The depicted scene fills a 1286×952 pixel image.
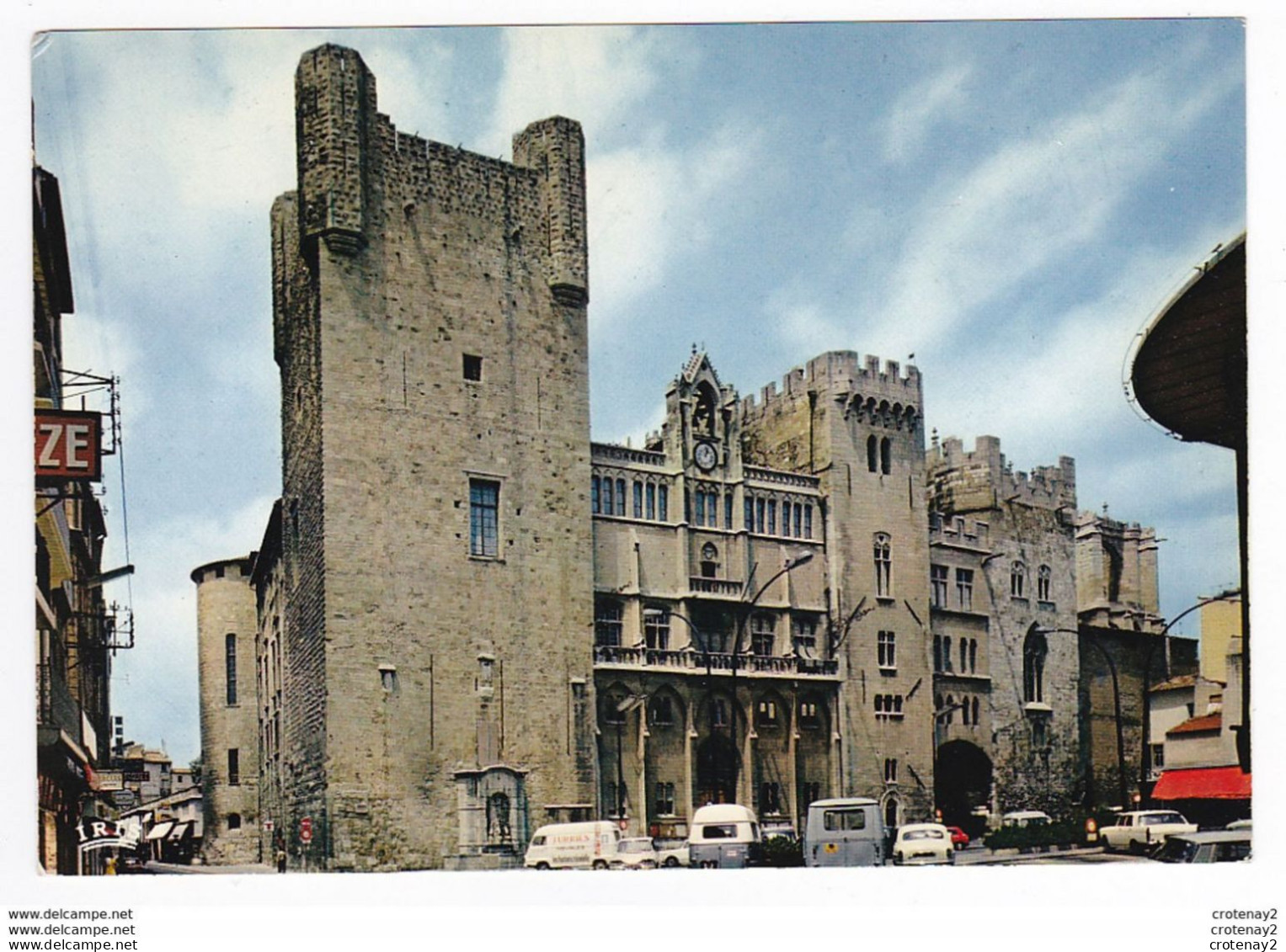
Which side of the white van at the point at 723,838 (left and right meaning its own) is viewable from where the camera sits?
back

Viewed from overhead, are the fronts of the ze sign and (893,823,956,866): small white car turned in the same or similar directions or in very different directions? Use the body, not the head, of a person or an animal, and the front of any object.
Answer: very different directions

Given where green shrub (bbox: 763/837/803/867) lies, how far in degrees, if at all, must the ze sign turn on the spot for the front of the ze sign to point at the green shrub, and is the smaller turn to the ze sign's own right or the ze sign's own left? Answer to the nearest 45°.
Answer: approximately 135° to the ze sign's own left

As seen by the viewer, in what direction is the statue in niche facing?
toward the camera

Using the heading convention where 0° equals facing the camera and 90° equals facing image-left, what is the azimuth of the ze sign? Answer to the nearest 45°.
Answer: approximately 0°
